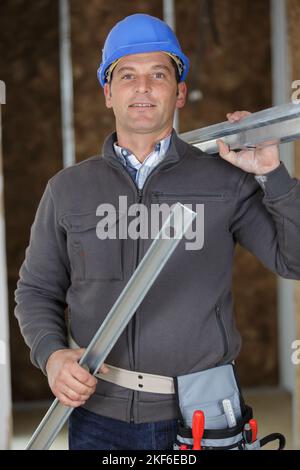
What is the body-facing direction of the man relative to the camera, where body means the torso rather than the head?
toward the camera

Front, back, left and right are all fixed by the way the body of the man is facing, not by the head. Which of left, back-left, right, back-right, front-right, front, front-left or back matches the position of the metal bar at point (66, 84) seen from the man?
back

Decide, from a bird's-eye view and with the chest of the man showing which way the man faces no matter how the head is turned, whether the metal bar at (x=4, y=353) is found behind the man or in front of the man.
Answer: behind
